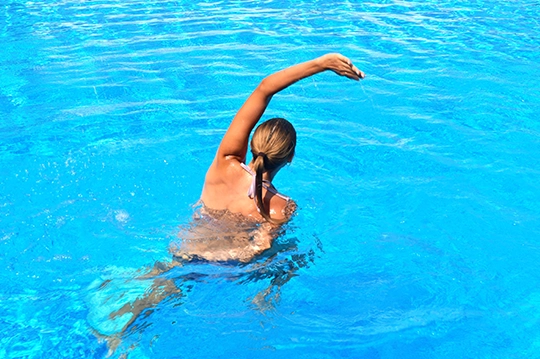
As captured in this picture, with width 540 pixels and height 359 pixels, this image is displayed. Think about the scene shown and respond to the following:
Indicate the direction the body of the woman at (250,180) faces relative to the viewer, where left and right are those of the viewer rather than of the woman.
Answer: facing away from the viewer and to the right of the viewer
